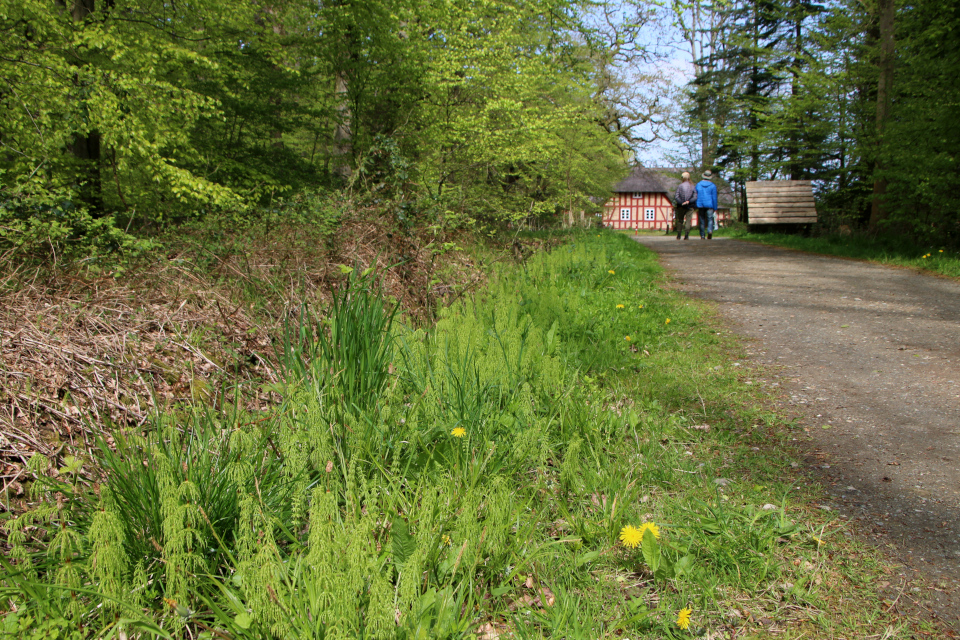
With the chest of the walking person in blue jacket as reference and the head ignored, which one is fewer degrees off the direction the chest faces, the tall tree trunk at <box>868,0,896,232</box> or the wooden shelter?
the wooden shelter

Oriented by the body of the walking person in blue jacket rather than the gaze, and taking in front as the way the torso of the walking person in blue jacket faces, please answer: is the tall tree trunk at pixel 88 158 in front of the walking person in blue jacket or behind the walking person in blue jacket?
behind

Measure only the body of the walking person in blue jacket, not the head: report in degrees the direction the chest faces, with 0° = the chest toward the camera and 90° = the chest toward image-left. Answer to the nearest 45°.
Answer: approximately 180°

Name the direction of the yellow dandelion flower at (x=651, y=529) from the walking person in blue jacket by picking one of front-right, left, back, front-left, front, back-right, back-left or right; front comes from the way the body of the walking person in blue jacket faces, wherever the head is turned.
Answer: back

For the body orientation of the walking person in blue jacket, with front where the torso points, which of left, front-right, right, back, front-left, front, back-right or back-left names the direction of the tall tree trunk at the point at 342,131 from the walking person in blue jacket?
back-left

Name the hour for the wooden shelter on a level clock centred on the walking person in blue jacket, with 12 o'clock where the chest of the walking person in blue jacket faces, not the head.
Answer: The wooden shelter is roughly at 2 o'clock from the walking person in blue jacket.

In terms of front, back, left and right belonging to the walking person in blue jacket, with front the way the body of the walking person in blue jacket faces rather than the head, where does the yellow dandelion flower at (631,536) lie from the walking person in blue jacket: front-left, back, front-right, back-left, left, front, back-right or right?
back
